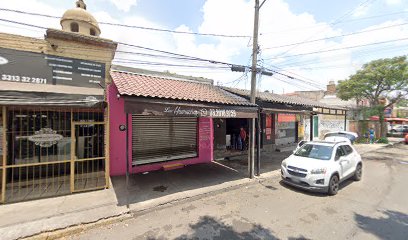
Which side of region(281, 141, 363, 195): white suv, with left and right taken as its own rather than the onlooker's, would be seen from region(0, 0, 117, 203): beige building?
front

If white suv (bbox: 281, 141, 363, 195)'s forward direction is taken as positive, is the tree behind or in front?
behind

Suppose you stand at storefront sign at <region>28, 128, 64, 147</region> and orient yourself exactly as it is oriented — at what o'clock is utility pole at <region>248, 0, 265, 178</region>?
The utility pole is roughly at 10 o'clock from the storefront sign.

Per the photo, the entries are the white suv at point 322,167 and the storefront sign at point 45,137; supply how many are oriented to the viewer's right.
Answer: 0

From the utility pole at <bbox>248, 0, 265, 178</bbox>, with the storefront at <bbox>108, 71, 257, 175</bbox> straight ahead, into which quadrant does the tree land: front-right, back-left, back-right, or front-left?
back-right

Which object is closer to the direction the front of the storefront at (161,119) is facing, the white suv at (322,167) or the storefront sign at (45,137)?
the white suv

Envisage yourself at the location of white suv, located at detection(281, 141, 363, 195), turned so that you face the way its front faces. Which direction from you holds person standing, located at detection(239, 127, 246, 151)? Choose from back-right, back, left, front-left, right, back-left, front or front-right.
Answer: right

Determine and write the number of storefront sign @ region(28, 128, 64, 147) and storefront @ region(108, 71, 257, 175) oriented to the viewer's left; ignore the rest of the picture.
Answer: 0

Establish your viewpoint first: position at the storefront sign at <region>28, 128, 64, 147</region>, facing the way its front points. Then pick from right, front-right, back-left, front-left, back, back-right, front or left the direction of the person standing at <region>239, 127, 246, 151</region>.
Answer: left

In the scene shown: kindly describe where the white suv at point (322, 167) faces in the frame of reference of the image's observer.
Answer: facing the viewer and to the left of the viewer

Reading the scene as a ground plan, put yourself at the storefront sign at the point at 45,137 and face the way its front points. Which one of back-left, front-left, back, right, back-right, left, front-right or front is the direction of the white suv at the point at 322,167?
front-left

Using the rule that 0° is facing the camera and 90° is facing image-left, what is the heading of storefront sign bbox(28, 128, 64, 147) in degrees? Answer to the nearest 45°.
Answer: approximately 0°

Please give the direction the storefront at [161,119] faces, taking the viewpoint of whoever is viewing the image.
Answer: facing the viewer and to the right of the viewer
